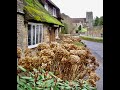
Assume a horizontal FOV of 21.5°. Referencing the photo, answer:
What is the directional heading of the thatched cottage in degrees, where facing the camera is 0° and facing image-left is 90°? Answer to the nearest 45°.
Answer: approximately 315°
